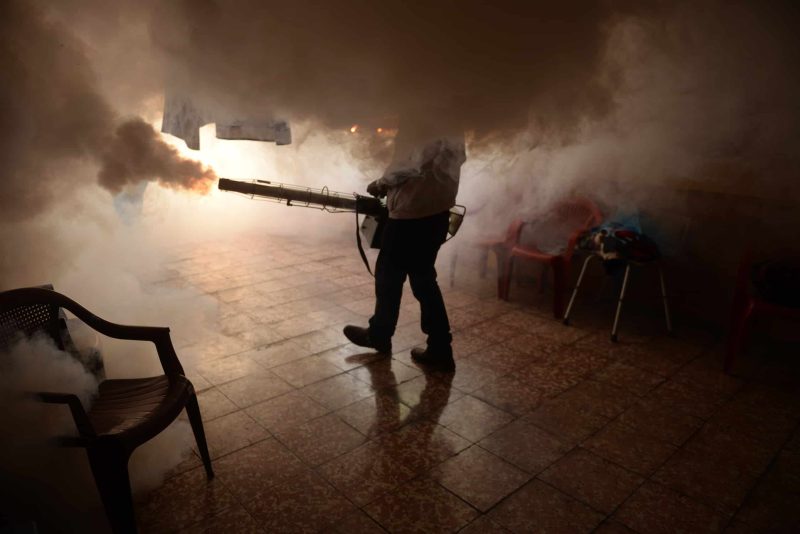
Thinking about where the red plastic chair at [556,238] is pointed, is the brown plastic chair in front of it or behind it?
in front

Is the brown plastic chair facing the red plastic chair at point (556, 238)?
no

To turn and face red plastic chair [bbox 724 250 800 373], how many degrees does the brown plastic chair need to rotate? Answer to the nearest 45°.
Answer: approximately 45° to its left

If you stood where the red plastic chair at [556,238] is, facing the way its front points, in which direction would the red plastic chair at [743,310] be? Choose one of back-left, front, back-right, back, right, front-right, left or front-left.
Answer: left

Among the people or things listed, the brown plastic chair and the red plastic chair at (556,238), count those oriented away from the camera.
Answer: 0

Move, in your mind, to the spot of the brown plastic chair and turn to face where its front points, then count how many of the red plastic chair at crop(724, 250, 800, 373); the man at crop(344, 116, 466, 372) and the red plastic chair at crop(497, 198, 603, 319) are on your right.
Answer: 0

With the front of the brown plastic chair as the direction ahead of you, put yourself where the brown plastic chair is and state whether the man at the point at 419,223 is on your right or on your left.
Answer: on your left

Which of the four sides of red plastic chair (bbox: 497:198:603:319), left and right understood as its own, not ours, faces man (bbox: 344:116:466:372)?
front

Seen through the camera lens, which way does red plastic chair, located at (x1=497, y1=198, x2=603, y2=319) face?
facing the viewer and to the left of the viewer

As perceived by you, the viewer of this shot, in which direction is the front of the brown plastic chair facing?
facing the viewer and to the right of the viewer
